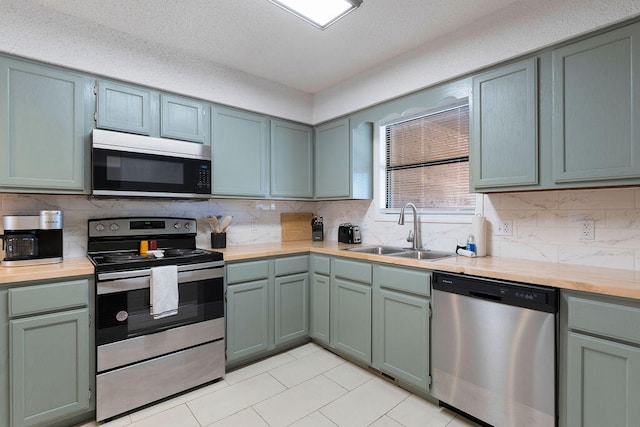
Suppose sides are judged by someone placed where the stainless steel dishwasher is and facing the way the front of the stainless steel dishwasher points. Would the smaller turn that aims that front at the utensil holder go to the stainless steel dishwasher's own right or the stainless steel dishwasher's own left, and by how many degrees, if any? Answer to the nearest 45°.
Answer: approximately 45° to the stainless steel dishwasher's own right

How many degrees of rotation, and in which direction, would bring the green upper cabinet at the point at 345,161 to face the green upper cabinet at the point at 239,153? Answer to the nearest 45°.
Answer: approximately 45° to its right

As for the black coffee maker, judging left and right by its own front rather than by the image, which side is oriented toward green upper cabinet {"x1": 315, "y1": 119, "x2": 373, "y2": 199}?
left

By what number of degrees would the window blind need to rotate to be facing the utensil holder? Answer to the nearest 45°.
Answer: approximately 45° to its right

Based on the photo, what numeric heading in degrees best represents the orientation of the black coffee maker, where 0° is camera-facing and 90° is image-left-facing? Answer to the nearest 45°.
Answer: approximately 0°

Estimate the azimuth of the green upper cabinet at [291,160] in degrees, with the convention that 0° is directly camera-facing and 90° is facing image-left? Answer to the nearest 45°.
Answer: approximately 315°
